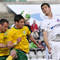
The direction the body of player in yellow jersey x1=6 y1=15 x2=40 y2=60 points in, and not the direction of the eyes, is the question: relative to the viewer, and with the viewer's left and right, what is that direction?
facing the viewer and to the right of the viewer

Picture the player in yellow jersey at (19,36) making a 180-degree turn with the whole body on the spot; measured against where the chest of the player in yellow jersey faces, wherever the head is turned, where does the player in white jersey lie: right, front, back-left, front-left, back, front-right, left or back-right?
back-right

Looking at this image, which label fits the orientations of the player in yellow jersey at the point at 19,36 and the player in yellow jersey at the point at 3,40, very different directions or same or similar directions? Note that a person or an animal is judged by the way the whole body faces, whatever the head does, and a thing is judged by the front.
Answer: same or similar directions

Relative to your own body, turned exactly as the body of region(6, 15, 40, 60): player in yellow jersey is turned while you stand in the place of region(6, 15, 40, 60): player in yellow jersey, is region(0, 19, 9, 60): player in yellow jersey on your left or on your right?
on your right

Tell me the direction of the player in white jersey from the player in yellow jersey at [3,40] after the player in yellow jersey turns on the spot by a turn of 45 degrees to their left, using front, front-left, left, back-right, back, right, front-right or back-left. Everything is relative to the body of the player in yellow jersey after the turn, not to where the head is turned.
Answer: front
